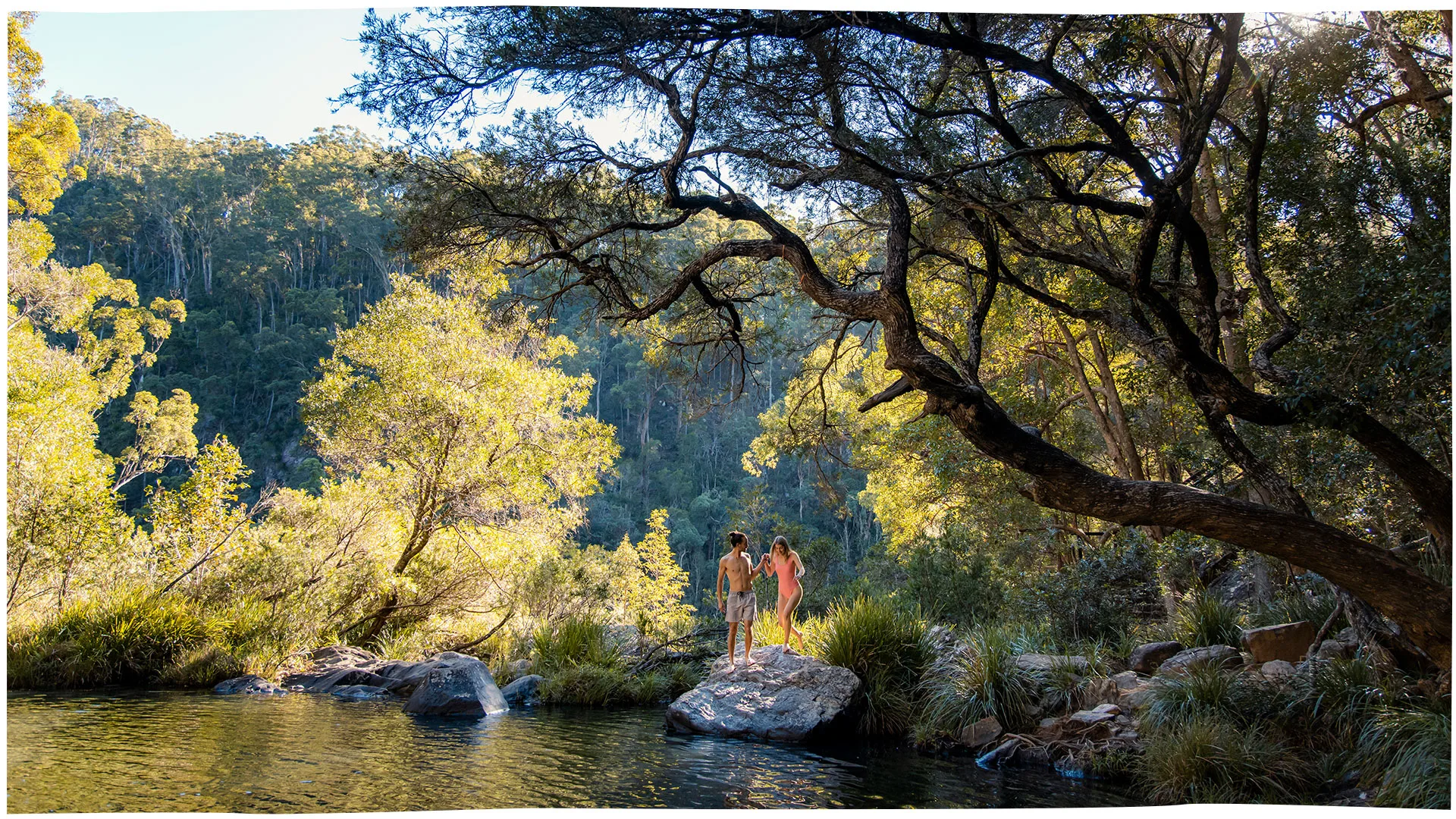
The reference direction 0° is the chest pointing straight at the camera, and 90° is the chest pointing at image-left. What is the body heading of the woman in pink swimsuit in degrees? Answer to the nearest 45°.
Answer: approximately 45°

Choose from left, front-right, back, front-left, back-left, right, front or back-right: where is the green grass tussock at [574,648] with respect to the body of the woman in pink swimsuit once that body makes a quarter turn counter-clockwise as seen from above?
back

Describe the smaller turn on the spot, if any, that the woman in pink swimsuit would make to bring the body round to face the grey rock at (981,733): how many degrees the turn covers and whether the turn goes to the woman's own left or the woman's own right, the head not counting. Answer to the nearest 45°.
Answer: approximately 90° to the woman's own left

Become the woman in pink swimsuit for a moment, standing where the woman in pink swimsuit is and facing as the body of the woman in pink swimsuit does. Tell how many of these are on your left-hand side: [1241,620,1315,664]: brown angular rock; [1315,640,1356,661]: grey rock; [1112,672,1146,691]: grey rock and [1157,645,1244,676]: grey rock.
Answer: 4

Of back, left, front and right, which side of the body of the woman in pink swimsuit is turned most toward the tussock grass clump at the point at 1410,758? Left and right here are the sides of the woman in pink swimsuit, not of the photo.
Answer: left

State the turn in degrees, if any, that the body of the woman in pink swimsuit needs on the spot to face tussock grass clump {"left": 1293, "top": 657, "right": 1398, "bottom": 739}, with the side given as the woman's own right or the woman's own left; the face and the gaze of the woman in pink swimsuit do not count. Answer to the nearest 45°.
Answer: approximately 90° to the woman's own left

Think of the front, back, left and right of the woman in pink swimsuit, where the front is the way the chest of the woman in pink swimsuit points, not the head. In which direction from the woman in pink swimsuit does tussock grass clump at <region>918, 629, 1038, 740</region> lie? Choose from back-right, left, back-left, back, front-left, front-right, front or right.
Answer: left

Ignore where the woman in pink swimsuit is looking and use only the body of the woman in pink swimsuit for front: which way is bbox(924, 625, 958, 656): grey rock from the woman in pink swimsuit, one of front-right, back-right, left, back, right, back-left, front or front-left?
back-left

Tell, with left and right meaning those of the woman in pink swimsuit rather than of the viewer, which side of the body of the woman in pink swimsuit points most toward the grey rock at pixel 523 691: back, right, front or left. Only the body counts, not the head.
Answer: right

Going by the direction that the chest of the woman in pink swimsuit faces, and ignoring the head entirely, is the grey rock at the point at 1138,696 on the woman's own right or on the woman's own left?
on the woman's own left

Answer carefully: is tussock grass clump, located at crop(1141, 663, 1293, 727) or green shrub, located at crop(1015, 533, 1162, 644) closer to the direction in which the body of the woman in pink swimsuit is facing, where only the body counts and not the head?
the tussock grass clump

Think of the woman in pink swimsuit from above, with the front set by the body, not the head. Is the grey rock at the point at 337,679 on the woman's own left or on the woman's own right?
on the woman's own right

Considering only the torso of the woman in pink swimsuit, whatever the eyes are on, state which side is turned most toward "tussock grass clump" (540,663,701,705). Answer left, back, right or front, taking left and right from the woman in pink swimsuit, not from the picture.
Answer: right

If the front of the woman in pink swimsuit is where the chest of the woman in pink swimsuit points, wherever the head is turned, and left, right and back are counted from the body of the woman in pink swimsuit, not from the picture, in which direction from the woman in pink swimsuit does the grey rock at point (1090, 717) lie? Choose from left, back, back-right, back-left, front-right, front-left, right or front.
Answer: left
